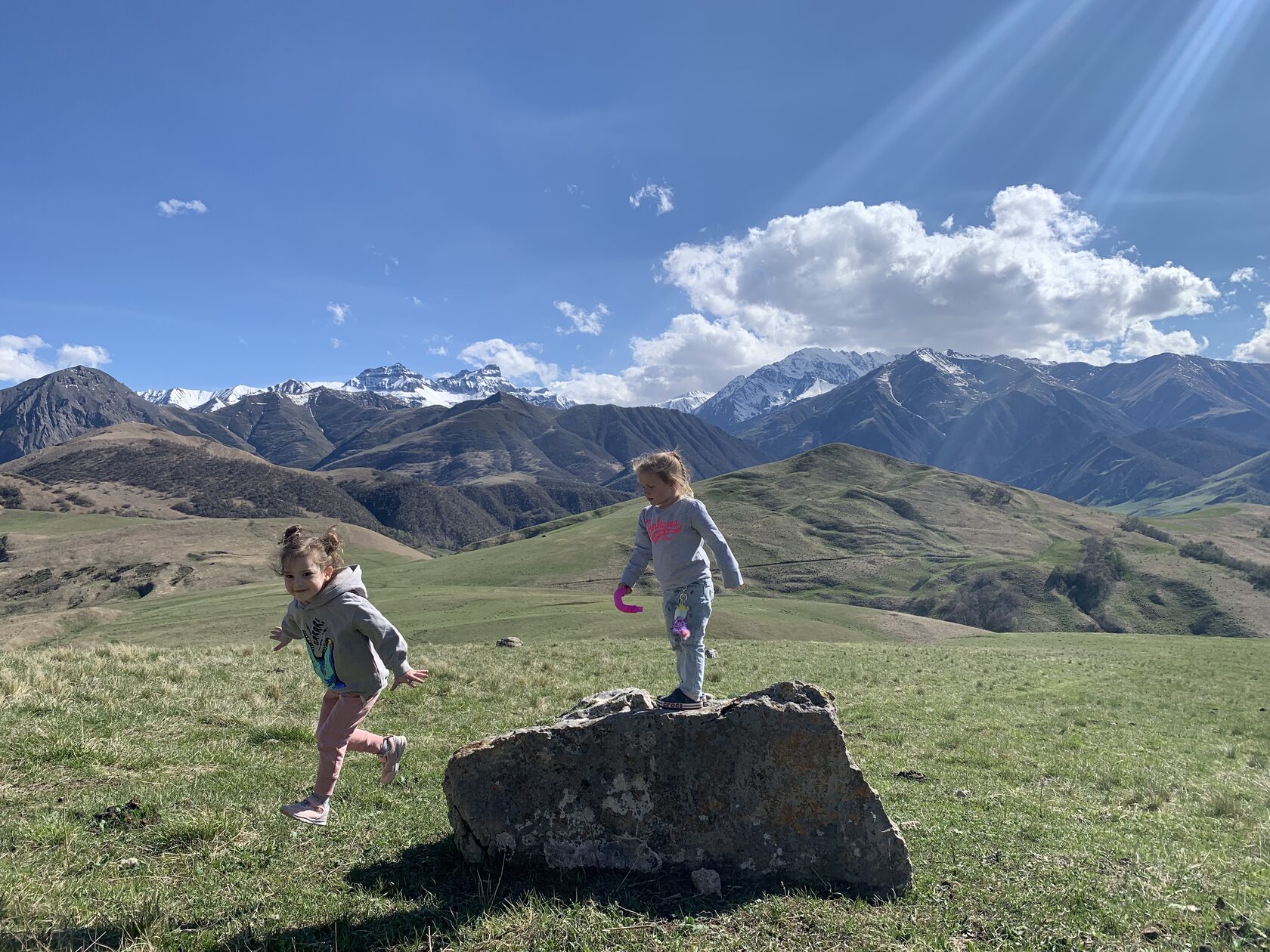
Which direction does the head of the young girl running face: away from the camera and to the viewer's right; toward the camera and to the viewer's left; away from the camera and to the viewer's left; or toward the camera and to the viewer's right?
toward the camera and to the viewer's left

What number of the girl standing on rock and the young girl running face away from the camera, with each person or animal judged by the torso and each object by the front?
0

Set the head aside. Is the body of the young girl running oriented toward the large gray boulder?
no

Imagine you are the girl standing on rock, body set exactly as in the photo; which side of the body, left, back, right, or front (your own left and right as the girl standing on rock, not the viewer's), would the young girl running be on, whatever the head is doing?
front

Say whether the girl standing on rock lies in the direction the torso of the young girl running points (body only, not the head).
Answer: no

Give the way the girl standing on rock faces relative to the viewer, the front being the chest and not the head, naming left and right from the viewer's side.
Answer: facing the viewer and to the left of the viewer

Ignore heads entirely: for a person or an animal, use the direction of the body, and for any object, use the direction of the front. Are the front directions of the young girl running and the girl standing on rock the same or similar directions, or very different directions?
same or similar directions

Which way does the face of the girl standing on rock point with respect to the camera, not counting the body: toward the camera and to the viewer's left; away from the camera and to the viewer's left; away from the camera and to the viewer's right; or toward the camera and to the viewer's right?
toward the camera and to the viewer's left
